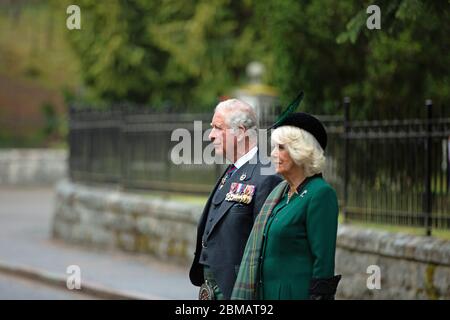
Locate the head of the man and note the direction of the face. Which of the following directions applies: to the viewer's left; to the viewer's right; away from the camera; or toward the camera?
to the viewer's left

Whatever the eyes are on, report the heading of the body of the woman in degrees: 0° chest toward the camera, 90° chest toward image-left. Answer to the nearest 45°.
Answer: approximately 45°
